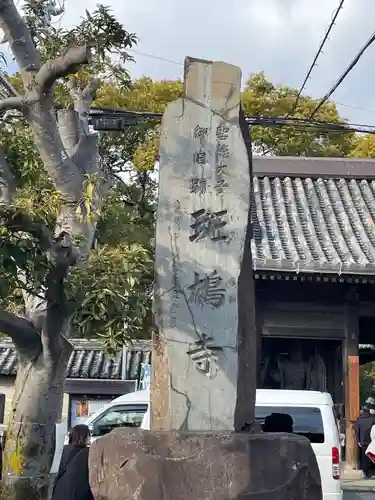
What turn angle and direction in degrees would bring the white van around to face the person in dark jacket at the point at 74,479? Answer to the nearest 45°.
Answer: approximately 45° to its left

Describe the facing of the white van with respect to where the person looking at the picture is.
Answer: facing to the left of the viewer

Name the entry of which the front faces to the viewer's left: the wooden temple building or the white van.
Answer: the white van

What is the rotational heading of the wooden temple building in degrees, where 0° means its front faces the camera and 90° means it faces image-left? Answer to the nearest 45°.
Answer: approximately 0°

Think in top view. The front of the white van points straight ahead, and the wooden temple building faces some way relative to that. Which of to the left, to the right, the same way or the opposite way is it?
to the left

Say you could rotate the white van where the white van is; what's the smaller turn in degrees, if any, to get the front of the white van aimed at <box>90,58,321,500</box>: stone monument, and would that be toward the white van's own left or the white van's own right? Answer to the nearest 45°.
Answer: approximately 90° to the white van's own left

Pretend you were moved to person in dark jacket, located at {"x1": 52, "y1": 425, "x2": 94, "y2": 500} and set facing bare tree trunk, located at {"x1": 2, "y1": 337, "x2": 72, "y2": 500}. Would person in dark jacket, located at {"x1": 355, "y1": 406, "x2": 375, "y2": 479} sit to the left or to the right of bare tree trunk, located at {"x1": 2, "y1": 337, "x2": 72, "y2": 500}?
right
